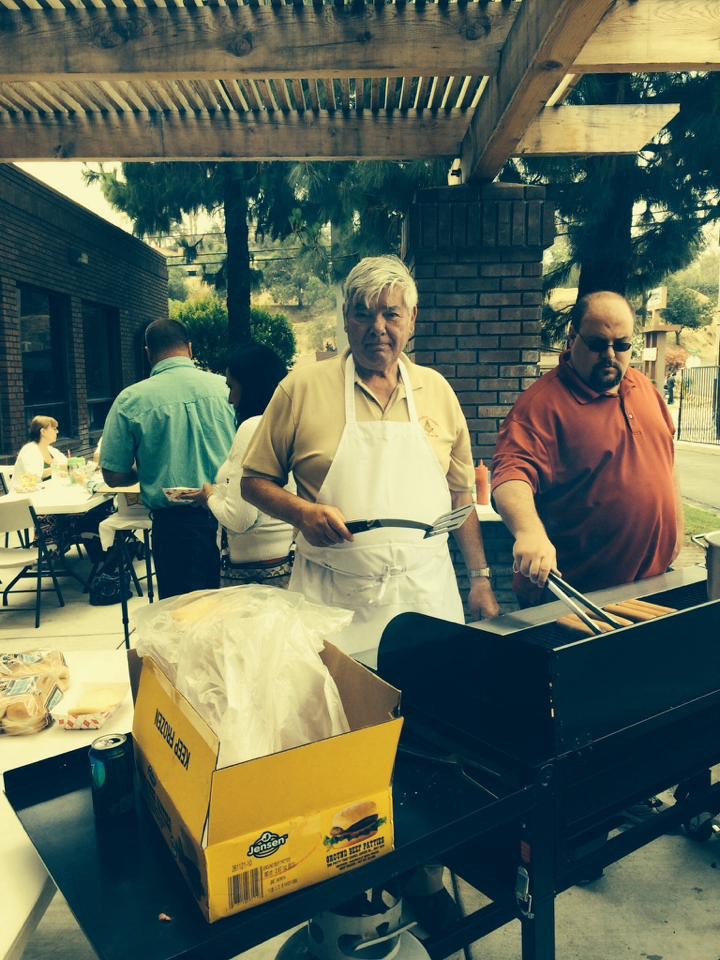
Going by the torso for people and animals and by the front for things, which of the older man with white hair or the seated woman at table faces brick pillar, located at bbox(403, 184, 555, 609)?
the seated woman at table

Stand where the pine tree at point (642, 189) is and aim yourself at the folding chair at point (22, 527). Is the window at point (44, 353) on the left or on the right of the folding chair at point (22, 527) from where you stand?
right

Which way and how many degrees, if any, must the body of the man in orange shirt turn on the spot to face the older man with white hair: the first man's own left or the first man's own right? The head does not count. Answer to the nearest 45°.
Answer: approximately 90° to the first man's own right

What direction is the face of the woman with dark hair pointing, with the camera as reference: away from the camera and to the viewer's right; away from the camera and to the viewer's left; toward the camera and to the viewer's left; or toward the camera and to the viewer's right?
away from the camera and to the viewer's left

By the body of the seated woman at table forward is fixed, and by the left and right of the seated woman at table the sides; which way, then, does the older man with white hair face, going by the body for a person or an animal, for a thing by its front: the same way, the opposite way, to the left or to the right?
to the right

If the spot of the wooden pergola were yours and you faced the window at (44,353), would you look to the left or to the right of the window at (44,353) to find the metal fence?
right

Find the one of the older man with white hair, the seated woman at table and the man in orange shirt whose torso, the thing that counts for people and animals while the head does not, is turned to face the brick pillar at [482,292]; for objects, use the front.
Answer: the seated woman at table

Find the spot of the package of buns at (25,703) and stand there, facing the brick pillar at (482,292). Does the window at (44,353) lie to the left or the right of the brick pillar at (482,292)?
left

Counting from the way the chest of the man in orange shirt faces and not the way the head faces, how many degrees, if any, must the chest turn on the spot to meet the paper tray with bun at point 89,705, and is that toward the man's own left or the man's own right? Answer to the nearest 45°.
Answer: approximately 90° to the man's own right

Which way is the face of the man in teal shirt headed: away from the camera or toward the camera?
away from the camera
